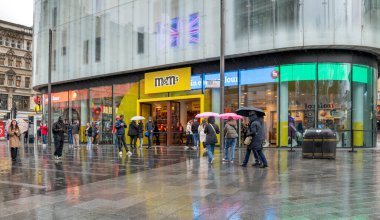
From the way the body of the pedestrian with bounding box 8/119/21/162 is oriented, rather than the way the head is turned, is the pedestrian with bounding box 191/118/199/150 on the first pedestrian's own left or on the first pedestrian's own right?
on the first pedestrian's own left

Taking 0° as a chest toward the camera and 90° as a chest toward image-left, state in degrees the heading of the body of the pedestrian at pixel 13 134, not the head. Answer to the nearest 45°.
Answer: approximately 0°

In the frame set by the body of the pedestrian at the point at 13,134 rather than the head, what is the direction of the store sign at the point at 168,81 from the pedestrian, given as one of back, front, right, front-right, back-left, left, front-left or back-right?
back-left

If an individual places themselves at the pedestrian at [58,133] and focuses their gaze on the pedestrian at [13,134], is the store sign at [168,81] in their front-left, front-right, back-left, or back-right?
back-right

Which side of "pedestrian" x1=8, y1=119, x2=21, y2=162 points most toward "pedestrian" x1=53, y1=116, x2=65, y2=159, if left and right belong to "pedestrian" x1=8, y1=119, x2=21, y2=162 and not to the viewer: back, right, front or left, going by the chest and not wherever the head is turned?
left
